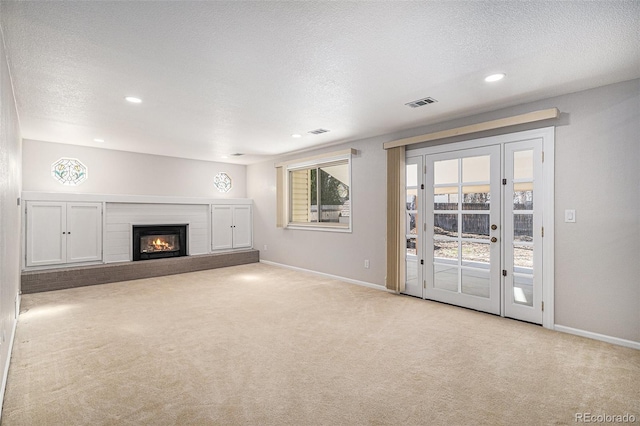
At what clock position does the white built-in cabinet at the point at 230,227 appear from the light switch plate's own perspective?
The white built-in cabinet is roughly at 3 o'clock from the light switch plate.

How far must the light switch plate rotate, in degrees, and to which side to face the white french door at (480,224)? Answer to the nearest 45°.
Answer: approximately 90° to its right

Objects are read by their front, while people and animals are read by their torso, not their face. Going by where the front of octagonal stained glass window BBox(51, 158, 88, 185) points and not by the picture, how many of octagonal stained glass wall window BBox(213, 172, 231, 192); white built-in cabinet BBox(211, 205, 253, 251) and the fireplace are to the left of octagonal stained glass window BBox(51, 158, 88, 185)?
3

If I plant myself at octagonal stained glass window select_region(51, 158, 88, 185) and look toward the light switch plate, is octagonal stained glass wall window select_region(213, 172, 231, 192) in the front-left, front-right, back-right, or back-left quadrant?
front-left

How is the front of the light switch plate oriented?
toward the camera

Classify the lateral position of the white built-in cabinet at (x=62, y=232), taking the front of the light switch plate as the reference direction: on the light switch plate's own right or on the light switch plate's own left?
on the light switch plate's own right

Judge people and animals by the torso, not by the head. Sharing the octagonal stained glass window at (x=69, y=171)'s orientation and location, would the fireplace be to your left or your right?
on your left

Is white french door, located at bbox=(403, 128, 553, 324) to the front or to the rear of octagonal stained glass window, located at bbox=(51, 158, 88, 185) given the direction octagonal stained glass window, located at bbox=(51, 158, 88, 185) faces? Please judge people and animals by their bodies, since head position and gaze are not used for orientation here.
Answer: to the front

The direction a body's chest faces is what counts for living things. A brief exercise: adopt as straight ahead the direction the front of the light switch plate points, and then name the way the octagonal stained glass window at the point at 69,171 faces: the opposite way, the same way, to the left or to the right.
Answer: to the left

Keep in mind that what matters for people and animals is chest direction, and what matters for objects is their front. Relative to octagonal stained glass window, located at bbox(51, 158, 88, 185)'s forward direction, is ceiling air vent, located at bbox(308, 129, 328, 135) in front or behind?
in front

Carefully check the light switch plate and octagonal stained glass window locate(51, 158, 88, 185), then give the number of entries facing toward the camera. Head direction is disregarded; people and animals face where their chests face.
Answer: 2

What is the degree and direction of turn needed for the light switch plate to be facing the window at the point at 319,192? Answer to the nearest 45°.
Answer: approximately 90° to its right

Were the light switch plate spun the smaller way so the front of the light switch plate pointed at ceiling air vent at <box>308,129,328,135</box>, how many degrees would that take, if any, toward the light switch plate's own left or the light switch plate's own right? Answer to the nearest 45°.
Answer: approximately 90° to the light switch plate's own right

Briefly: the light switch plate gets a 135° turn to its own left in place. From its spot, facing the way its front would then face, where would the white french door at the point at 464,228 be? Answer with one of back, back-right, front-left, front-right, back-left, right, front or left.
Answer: back-left

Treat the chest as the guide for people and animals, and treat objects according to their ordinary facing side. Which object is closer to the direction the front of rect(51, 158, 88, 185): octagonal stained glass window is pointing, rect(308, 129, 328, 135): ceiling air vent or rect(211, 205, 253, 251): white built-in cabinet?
the ceiling air vent

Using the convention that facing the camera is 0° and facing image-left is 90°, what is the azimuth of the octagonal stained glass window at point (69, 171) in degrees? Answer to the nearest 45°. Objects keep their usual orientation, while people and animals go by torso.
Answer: approximately 0°
